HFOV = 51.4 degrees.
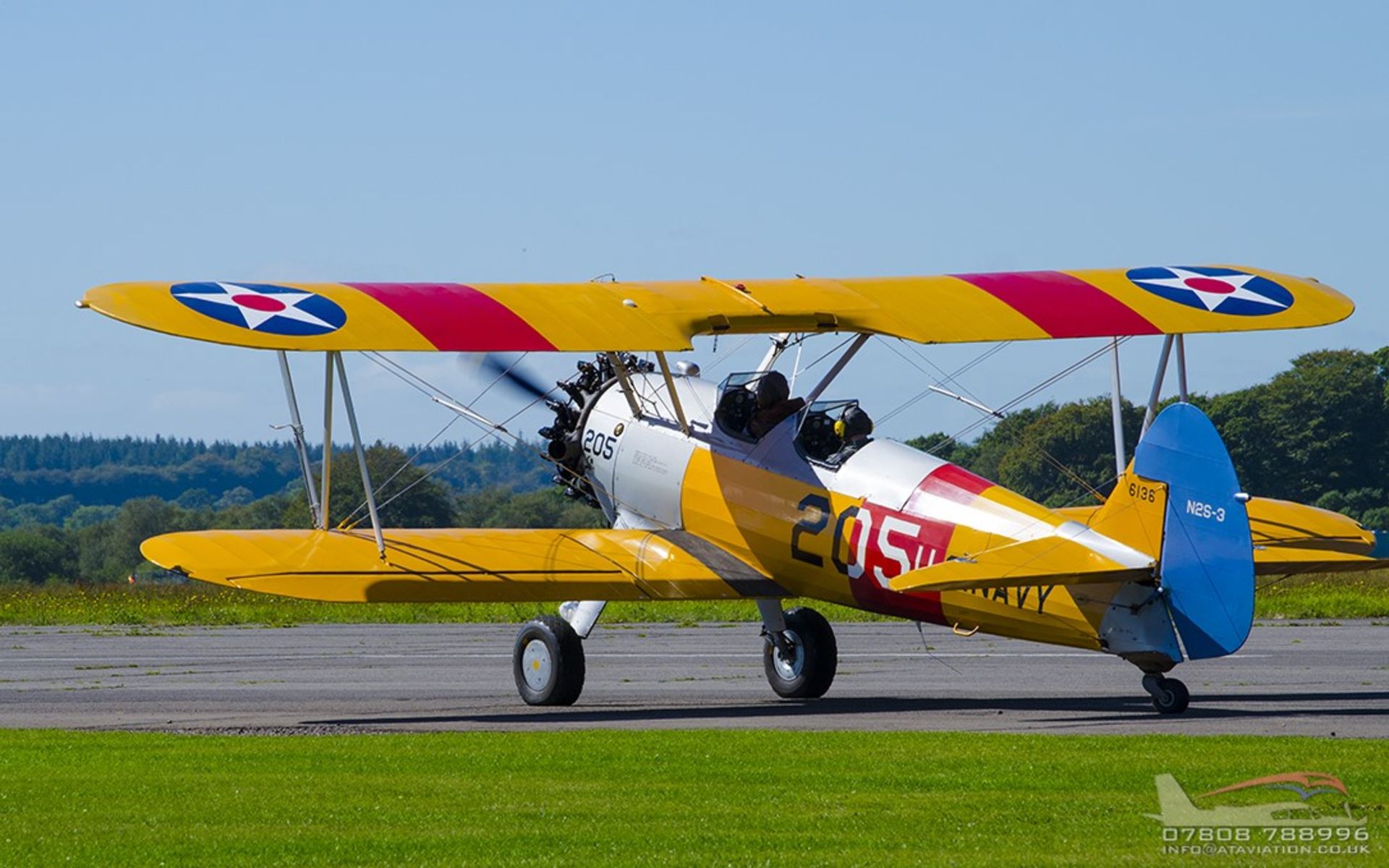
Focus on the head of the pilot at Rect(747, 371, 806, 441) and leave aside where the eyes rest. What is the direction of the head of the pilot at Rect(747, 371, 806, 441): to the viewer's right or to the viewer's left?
to the viewer's left

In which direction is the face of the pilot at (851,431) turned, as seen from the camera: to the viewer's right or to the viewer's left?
to the viewer's left

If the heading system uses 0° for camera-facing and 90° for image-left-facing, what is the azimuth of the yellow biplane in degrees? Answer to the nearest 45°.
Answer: approximately 135°
